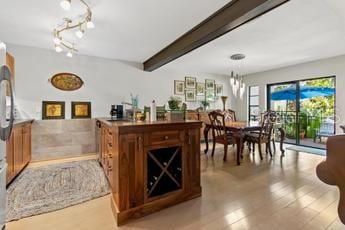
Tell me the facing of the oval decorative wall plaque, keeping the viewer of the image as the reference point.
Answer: facing the viewer

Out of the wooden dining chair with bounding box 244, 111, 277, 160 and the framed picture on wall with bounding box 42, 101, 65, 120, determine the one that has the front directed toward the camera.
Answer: the framed picture on wall

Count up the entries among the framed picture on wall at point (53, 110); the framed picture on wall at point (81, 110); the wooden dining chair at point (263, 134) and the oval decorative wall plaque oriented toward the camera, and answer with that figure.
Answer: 3

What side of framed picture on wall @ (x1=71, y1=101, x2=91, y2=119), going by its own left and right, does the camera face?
front

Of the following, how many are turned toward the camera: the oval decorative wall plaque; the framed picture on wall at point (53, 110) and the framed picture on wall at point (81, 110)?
3

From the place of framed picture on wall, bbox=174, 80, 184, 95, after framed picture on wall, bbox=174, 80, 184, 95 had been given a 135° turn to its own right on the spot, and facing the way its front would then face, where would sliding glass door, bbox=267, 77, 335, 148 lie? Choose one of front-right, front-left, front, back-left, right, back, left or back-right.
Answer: back

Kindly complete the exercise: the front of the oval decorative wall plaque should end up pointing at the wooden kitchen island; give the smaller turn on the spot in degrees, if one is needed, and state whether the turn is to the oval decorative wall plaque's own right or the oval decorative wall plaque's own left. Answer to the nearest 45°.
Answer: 0° — it already faces it

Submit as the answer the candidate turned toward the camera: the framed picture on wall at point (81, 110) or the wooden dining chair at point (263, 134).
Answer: the framed picture on wall

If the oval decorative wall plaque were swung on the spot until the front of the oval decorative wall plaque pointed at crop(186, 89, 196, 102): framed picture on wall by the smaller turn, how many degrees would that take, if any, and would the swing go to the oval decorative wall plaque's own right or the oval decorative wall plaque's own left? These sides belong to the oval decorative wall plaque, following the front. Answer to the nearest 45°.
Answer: approximately 90° to the oval decorative wall plaque's own left

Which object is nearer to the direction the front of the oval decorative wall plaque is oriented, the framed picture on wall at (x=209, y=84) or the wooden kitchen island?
the wooden kitchen island

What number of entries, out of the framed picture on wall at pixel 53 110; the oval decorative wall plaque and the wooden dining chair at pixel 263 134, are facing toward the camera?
2

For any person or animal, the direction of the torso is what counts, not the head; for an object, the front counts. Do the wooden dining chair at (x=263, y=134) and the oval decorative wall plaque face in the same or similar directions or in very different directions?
very different directions

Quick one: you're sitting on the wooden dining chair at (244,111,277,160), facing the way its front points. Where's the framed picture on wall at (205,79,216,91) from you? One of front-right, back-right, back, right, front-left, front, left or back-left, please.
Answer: front

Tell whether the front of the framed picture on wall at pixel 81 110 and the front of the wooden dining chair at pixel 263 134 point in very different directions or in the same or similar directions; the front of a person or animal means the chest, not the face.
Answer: very different directions

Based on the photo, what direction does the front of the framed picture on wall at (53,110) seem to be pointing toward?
toward the camera

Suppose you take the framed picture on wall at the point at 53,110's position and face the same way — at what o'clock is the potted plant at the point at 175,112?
The potted plant is roughly at 11 o'clock from the framed picture on wall.

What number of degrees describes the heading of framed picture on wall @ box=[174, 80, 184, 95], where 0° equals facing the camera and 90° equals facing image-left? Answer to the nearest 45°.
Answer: approximately 315°
